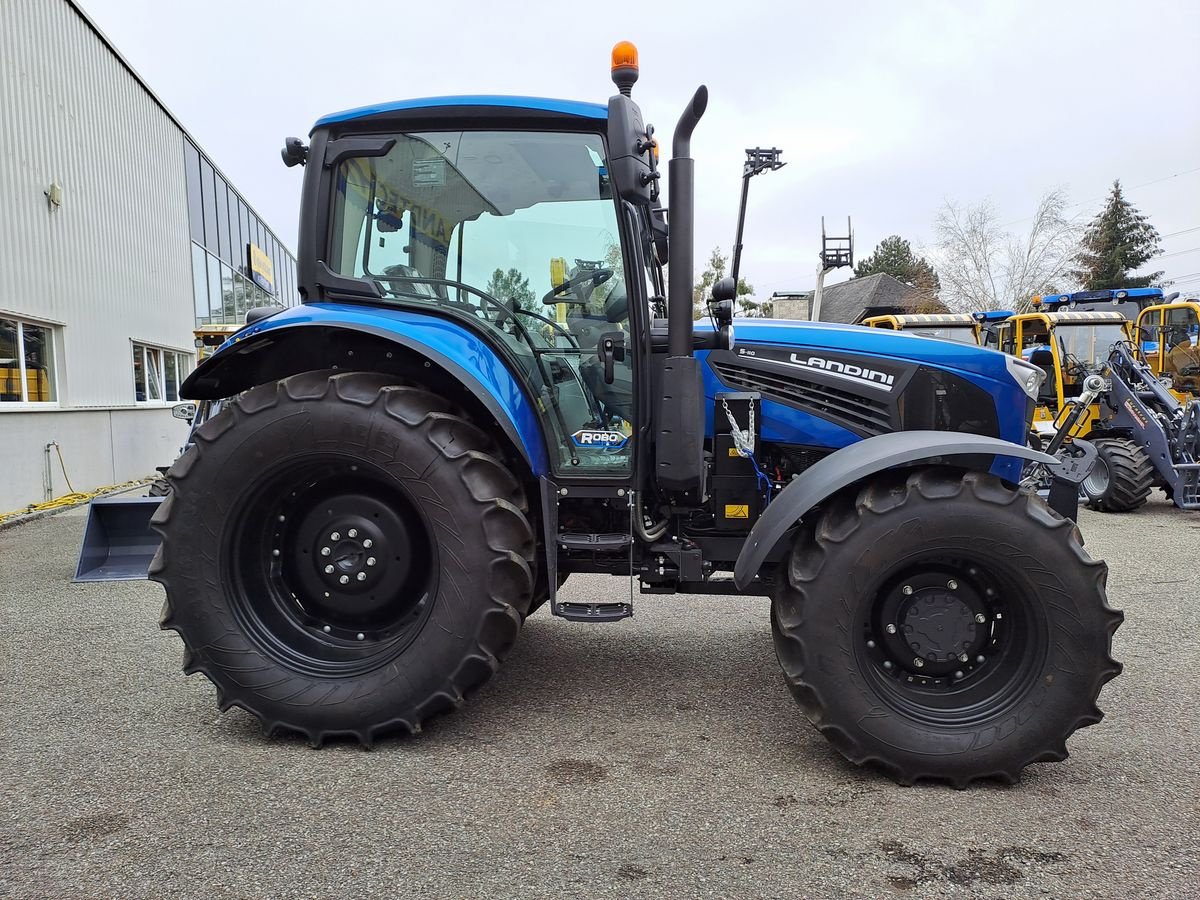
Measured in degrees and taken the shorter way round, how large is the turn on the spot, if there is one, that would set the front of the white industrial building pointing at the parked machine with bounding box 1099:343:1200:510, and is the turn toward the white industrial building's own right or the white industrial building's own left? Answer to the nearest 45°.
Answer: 0° — it already faces it

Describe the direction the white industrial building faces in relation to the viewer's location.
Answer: facing the viewer and to the right of the viewer

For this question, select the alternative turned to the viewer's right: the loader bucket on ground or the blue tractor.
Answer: the blue tractor

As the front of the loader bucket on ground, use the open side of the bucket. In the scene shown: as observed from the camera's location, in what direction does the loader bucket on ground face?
facing the viewer

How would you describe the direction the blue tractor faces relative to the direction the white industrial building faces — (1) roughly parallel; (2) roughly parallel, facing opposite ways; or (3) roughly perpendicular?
roughly parallel

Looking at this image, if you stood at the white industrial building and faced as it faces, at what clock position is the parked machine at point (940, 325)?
The parked machine is roughly at 11 o'clock from the white industrial building.

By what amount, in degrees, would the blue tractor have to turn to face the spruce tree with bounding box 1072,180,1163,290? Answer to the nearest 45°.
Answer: approximately 45° to its left

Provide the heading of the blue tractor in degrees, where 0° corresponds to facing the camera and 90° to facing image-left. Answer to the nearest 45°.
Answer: approximately 270°
